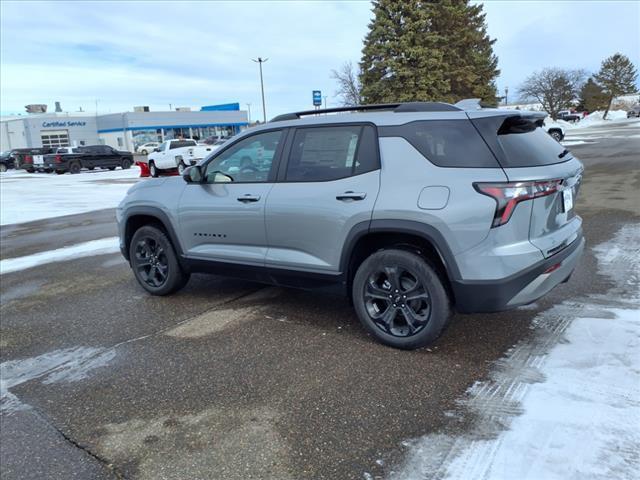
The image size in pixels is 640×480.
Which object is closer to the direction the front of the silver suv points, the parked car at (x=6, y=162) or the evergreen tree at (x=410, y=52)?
the parked car

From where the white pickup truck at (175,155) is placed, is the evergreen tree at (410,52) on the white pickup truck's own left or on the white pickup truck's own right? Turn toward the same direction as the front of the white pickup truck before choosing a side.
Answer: on the white pickup truck's own right

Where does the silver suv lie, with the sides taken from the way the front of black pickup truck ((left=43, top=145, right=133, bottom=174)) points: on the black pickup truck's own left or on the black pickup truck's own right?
on the black pickup truck's own right

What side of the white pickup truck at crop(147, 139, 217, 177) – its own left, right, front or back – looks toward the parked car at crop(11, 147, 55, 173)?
front

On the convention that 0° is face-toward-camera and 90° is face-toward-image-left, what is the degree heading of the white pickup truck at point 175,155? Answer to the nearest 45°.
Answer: approximately 135°

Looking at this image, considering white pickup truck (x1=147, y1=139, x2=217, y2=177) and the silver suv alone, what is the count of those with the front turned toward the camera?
0

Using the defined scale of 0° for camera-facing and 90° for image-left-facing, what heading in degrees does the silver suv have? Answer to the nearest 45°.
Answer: approximately 135°

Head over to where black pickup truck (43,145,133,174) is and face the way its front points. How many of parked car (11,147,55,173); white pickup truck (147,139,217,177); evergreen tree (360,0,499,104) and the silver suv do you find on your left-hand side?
1

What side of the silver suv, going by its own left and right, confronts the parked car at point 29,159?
front

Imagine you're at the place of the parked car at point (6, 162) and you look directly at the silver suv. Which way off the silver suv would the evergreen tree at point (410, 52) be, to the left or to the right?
left
